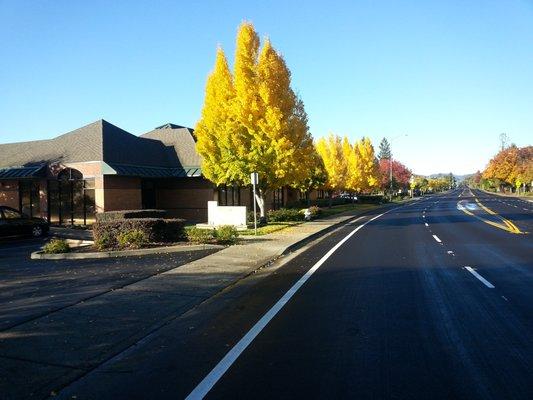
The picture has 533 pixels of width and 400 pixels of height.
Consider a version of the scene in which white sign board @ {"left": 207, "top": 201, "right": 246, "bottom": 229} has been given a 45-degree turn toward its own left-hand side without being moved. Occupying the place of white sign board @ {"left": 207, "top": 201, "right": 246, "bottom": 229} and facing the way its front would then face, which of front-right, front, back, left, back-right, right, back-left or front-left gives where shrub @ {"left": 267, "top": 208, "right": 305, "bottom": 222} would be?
left

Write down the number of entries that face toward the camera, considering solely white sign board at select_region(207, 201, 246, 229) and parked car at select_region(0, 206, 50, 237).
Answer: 1

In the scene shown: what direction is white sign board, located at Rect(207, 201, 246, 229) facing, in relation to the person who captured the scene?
facing the viewer

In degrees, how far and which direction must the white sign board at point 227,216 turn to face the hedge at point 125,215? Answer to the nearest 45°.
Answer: approximately 45° to its right

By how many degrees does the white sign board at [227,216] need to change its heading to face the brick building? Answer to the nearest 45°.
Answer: approximately 135° to its right

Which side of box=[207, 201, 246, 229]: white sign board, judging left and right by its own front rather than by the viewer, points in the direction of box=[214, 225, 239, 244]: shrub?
front
